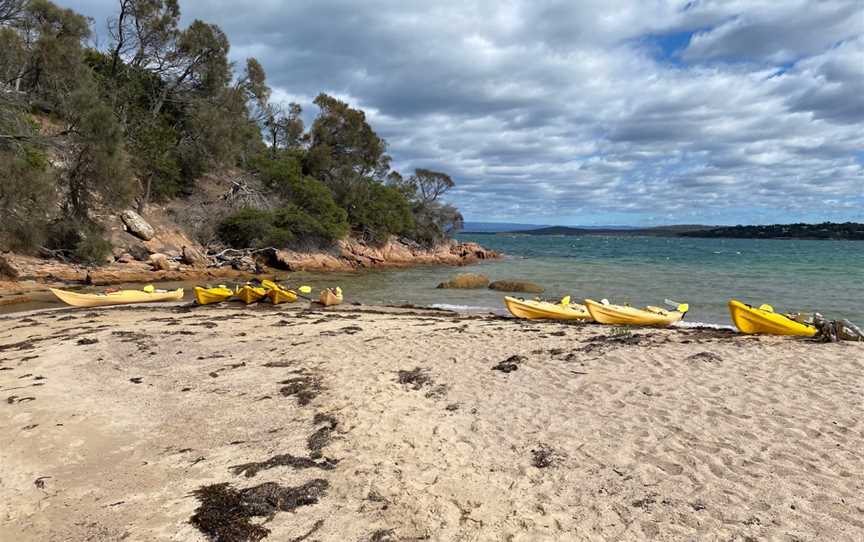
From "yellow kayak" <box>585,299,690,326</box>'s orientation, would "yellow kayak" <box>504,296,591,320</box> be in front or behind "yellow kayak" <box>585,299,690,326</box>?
in front

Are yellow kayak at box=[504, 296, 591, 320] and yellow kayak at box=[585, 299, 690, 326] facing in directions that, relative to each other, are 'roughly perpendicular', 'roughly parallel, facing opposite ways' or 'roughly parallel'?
roughly parallel

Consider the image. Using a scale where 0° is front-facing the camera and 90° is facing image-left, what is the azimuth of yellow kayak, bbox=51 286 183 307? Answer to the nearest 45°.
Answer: approximately 90°

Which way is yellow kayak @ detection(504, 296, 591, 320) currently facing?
to the viewer's left

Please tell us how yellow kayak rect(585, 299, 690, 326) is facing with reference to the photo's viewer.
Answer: facing to the left of the viewer

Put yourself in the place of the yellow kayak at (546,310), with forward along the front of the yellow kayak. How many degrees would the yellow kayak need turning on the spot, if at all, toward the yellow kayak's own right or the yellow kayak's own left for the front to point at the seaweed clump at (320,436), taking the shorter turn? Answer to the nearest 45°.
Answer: approximately 90° to the yellow kayak's own left

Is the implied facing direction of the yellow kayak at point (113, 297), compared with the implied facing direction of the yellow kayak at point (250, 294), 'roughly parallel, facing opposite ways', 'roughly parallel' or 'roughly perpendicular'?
roughly perpendicular

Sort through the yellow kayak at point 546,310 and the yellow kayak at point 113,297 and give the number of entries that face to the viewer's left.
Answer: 2

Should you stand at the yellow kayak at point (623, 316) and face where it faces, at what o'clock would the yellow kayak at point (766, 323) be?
the yellow kayak at point (766, 323) is roughly at 7 o'clock from the yellow kayak at point (623, 316).

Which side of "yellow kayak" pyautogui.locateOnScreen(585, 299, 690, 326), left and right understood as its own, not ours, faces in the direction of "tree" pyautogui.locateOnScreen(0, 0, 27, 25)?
front

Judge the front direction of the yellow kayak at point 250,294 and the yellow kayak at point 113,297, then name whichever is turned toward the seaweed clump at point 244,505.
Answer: the yellow kayak at point 250,294

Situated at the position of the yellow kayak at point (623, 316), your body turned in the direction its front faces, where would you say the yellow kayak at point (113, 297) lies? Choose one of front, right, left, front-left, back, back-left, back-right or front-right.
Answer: front

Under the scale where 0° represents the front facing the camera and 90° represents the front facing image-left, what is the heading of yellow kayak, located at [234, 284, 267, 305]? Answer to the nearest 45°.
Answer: approximately 0°

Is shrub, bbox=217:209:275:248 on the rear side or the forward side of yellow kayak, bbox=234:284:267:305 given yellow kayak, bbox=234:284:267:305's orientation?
on the rear side

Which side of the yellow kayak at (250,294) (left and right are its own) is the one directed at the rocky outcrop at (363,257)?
back
